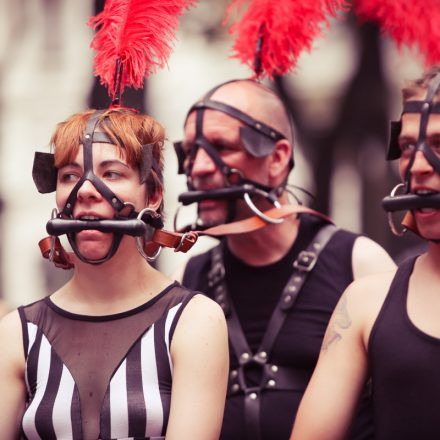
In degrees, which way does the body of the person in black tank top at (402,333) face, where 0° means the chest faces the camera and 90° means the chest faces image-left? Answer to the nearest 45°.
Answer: approximately 0°

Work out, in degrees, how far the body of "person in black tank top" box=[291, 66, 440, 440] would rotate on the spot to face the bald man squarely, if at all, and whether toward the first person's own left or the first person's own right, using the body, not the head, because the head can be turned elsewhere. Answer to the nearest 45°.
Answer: approximately 135° to the first person's own right

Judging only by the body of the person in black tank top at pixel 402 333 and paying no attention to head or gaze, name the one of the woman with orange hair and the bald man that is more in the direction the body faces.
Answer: the woman with orange hair

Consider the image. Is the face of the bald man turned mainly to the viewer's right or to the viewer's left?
to the viewer's left

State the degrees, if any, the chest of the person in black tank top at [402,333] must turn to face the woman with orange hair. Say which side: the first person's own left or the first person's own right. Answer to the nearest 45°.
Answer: approximately 90° to the first person's own right
